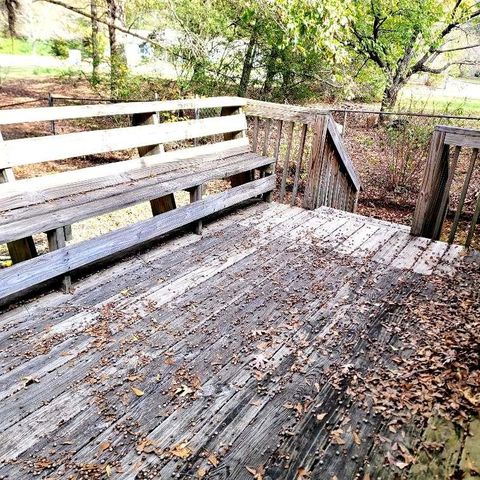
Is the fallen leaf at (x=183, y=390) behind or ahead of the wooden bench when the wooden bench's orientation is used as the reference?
ahead

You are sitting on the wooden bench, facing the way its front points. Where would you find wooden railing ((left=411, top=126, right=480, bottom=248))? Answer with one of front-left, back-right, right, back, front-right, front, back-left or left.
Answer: front-left

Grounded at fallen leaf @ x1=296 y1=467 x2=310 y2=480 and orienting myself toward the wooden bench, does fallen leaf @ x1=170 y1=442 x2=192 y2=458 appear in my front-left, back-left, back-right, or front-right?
front-left

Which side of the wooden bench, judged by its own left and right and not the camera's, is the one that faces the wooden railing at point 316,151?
left

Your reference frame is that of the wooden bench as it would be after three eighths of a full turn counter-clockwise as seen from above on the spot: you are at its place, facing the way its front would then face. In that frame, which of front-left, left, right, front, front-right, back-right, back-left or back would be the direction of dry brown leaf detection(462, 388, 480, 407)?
back-right

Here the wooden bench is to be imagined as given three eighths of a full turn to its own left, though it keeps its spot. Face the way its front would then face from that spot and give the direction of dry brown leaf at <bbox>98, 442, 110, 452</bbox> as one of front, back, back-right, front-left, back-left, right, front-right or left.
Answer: back

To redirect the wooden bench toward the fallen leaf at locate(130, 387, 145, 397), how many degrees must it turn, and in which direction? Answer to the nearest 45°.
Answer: approximately 45° to its right

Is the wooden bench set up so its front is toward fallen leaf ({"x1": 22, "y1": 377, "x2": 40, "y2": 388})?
no

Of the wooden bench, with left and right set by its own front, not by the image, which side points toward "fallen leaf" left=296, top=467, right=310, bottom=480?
front

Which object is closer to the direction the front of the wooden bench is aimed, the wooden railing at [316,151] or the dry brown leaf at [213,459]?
the dry brown leaf

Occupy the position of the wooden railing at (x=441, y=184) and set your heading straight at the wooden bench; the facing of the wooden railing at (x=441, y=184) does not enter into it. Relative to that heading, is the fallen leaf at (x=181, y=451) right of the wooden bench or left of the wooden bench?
left

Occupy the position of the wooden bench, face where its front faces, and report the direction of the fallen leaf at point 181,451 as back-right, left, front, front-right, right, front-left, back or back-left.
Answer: front-right

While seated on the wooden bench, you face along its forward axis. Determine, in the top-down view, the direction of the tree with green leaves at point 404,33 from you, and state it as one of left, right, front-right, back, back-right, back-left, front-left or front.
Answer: left

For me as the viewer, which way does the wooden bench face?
facing the viewer and to the right of the viewer
